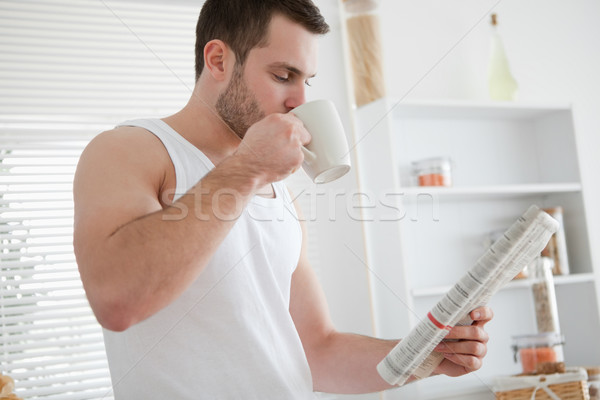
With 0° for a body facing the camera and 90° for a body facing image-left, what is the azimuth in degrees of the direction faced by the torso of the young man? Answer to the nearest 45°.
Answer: approximately 315°

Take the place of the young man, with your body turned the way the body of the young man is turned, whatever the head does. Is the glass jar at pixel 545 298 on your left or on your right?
on your left

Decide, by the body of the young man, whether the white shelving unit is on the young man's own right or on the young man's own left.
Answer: on the young man's own left

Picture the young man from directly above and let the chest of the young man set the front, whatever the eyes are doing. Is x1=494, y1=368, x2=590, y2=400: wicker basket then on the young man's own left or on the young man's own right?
on the young man's own left

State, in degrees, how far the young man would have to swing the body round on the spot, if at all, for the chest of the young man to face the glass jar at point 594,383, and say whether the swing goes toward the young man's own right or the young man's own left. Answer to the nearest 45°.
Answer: approximately 90° to the young man's own left

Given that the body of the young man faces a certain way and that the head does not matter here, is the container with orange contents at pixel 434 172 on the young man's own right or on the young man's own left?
on the young man's own left
